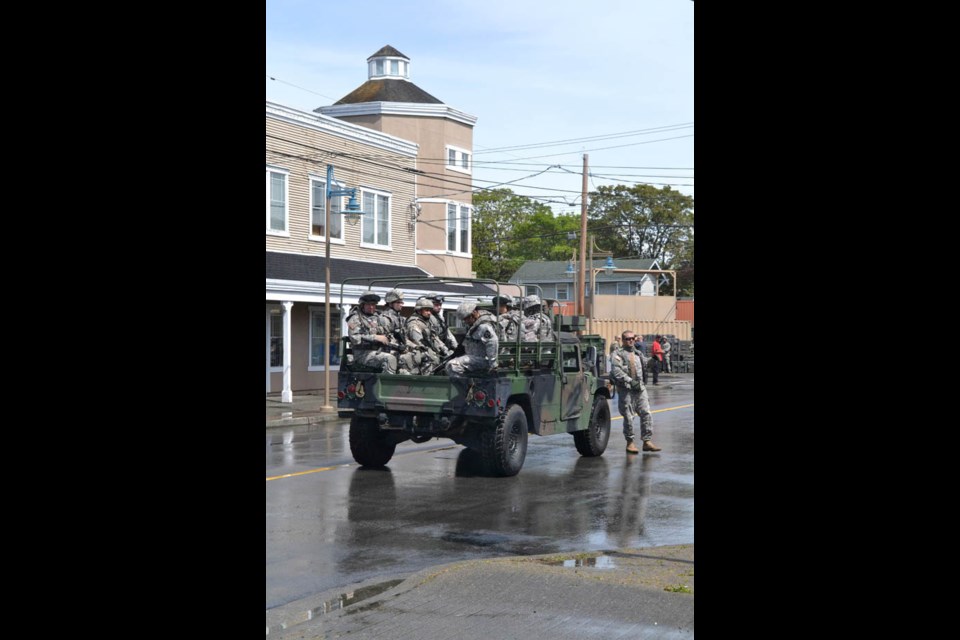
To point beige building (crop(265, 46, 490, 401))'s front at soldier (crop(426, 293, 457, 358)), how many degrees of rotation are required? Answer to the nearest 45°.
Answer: approximately 45° to its right

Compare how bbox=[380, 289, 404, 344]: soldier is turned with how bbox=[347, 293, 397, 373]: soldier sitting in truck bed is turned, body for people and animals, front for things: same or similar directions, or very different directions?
same or similar directions

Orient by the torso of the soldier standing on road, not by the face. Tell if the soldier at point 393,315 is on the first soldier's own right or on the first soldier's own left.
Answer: on the first soldier's own right

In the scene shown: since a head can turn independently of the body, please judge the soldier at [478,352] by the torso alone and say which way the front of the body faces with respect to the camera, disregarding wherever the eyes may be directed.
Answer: to the viewer's left

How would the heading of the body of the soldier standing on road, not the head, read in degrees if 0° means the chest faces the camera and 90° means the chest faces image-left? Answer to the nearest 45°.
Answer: approximately 315°

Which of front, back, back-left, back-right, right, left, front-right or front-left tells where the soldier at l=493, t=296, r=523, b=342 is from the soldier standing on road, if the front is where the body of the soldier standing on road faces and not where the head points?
right

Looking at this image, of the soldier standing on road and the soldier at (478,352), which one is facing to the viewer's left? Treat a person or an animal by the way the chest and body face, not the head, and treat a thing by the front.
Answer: the soldier

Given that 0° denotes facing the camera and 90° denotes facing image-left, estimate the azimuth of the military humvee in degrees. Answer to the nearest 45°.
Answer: approximately 225°

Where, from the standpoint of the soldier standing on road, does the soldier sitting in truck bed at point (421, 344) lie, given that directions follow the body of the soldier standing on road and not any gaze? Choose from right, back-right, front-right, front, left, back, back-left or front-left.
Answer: right

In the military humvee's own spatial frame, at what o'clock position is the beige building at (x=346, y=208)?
The beige building is roughly at 10 o'clock from the military humvee.

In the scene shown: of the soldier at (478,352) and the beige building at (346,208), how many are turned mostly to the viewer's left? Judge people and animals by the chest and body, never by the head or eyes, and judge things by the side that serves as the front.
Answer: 1
